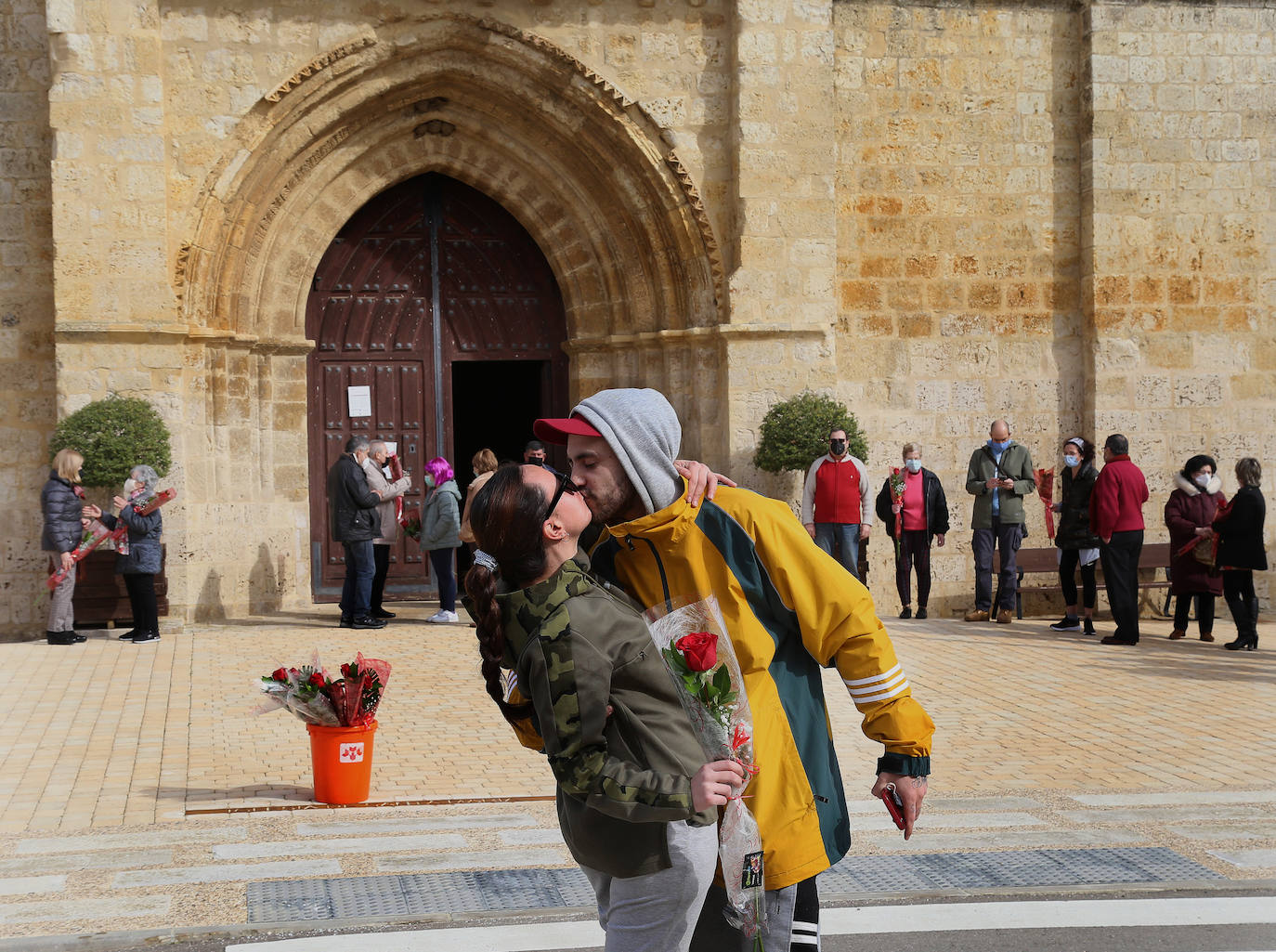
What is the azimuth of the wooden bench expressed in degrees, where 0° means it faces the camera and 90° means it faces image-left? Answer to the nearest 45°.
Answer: approximately 0°

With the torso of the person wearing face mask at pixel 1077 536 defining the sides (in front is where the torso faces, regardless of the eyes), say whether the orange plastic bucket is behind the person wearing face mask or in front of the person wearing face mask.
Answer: in front

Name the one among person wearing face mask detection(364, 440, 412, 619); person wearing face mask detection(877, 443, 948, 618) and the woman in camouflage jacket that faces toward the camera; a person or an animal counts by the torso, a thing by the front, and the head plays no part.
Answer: person wearing face mask detection(877, 443, 948, 618)

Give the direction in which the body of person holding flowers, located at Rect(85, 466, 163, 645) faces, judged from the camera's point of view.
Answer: to the viewer's left

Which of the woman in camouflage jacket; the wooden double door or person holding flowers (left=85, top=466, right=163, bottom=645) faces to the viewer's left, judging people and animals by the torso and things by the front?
the person holding flowers
